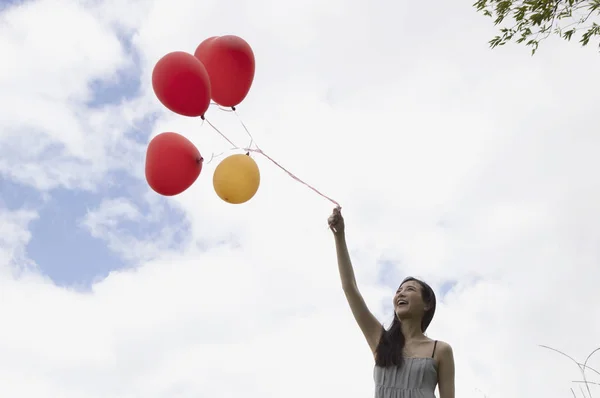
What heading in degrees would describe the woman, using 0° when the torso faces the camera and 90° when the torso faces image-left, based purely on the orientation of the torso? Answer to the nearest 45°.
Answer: approximately 45°

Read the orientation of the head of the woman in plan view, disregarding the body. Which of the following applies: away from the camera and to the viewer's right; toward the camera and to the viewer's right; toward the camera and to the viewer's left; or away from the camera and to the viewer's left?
toward the camera and to the viewer's left
